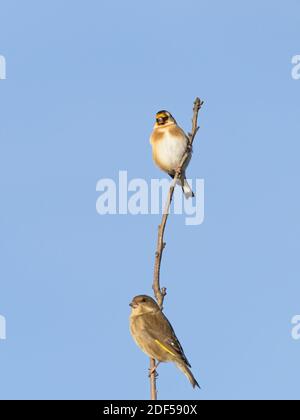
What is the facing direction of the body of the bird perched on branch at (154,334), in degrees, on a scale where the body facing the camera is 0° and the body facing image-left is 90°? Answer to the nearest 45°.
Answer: approximately 90°
